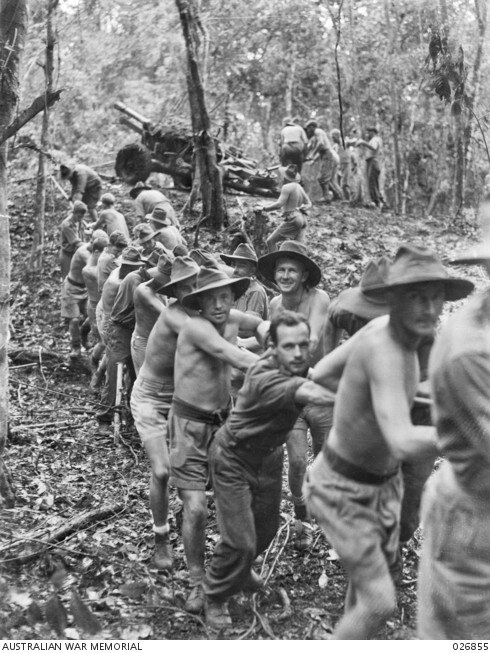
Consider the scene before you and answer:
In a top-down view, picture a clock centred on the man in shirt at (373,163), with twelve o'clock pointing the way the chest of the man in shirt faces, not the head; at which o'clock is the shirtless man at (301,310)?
The shirtless man is roughly at 9 o'clock from the man in shirt.

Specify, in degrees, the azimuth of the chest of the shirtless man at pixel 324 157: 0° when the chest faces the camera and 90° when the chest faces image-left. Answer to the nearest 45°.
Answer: approximately 90°

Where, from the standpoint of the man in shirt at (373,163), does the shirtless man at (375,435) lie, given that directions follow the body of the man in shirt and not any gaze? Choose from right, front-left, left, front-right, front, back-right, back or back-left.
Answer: left

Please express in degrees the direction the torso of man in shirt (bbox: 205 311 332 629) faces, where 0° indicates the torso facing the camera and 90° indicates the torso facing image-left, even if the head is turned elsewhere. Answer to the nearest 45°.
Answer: approximately 315°

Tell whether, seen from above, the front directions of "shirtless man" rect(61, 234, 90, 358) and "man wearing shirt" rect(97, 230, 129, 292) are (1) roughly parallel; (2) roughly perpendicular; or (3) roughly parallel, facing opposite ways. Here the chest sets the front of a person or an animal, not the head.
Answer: roughly parallel

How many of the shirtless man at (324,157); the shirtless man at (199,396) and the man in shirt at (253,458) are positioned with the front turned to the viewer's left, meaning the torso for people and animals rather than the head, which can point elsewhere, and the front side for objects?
1

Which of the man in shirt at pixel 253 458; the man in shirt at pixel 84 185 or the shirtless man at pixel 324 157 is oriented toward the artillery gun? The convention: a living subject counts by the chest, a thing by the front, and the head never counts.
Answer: the shirtless man

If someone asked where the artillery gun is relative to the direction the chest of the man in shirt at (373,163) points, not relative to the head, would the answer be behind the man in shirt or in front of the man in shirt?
in front

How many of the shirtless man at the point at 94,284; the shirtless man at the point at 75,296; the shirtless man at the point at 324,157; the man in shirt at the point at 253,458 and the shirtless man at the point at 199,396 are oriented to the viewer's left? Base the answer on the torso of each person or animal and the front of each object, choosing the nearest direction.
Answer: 1
